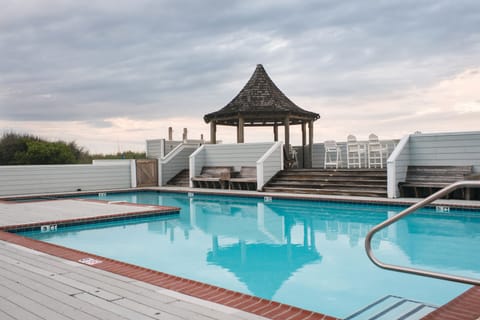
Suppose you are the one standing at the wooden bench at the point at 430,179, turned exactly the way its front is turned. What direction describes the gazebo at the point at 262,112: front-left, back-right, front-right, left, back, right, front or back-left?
back-right

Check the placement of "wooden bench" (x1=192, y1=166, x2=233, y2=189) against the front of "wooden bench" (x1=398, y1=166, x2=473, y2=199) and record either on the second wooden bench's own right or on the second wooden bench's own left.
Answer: on the second wooden bench's own right

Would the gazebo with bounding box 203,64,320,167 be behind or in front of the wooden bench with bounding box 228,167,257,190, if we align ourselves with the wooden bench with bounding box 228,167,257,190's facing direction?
behind

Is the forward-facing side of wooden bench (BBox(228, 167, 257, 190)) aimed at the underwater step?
yes

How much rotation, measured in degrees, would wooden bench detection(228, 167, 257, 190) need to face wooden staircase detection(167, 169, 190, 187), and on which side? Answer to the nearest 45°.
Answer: approximately 135° to its right

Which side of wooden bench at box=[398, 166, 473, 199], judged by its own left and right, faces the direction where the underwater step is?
front

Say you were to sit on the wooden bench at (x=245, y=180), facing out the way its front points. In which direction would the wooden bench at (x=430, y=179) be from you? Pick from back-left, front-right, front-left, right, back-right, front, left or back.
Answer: front-left

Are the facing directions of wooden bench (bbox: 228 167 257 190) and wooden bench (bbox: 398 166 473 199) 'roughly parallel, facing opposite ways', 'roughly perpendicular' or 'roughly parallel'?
roughly parallel

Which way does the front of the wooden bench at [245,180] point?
toward the camera

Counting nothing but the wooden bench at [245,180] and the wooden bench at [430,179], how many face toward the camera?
2

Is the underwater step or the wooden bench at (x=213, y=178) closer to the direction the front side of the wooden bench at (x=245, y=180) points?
the underwater step

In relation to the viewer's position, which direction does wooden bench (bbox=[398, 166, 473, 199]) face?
facing the viewer
